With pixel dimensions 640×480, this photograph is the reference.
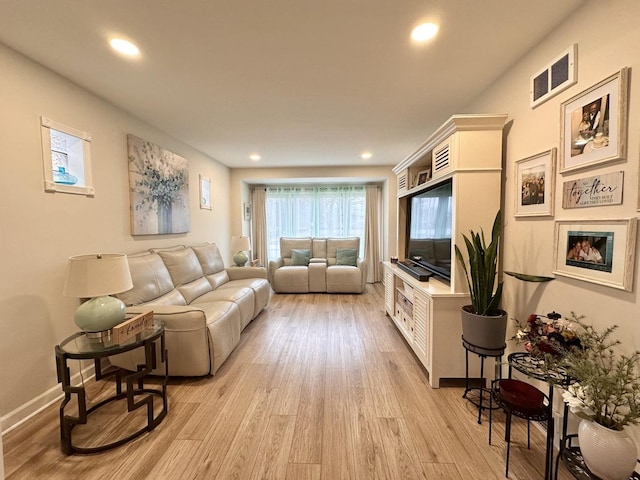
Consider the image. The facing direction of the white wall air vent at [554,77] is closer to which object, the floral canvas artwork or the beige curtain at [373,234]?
the floral canvas artwork

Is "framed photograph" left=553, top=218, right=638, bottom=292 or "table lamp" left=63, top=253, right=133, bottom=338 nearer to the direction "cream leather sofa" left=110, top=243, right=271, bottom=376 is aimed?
the framed photograph

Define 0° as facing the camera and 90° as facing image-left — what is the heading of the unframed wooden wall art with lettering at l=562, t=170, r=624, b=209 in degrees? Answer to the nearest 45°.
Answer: approximately 45°

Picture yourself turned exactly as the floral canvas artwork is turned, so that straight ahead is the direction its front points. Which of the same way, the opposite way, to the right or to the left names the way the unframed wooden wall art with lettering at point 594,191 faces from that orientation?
the opposite way

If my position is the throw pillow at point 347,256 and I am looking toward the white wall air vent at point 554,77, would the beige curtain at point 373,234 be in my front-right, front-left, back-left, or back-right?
back-left

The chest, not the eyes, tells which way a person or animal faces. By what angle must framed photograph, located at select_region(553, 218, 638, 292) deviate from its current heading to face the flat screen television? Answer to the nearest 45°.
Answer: approximately 90° to its right

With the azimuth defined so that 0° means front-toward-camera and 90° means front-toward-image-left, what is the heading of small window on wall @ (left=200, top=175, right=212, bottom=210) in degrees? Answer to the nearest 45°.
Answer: approximately 315°

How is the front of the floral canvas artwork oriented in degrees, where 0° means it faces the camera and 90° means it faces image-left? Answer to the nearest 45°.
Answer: approximately 315°

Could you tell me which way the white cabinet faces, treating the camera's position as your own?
facing to the left of the viewer

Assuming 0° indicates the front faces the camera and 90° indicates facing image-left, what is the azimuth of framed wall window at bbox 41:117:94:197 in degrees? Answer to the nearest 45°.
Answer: approximately 315°

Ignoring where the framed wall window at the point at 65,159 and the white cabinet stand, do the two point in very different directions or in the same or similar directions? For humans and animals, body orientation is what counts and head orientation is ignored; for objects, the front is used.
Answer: very different directions
